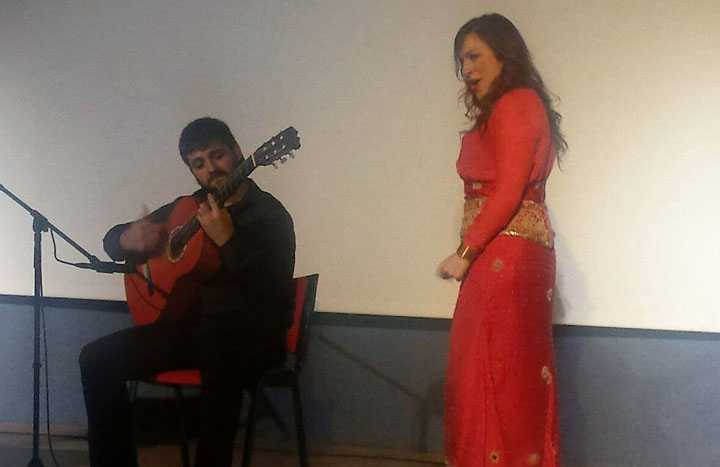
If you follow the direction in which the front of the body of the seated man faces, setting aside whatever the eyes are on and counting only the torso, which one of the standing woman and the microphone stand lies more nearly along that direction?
the microphone stand

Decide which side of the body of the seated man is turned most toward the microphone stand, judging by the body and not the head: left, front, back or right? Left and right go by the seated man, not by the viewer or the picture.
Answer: right

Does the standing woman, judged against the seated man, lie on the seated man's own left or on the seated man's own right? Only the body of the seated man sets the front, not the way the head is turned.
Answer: on the seated man's own left

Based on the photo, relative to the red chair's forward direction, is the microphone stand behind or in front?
in front

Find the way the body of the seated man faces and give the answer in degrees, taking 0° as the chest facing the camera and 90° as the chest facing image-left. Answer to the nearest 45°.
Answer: approximately 45°

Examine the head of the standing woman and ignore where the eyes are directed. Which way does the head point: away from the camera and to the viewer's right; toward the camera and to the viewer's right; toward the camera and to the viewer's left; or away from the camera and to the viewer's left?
toward the camera and to the viewer's left

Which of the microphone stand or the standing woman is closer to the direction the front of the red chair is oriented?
the microphone stand
